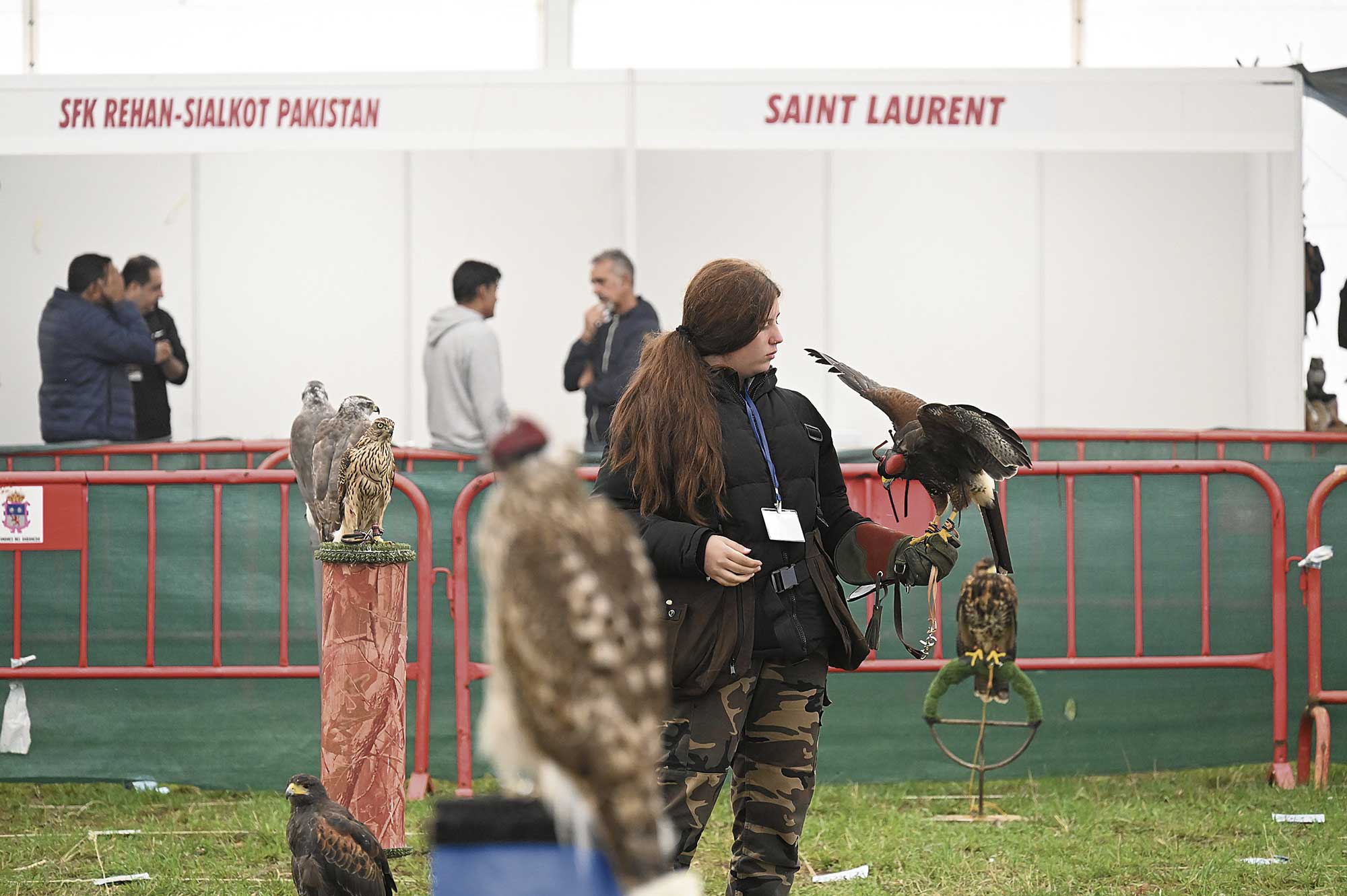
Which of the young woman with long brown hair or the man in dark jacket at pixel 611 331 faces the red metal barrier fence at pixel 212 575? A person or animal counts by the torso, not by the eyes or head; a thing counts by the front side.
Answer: the man in dark jacket

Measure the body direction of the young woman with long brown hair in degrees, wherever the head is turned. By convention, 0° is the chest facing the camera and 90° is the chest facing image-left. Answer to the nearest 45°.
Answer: approximately 315°

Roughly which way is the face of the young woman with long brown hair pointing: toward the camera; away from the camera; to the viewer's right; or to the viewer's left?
to the viewer's right

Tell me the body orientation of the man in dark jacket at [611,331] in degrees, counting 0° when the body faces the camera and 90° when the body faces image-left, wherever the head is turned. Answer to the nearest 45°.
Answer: approximately 45°

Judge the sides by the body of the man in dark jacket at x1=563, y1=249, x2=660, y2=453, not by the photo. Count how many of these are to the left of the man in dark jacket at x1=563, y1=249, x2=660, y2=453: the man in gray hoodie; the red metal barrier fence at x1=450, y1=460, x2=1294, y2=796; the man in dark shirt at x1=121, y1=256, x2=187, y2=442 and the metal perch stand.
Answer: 2

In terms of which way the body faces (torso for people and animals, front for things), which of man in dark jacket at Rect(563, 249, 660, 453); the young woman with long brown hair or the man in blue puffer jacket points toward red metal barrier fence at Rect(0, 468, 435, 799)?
the man in dark jacket

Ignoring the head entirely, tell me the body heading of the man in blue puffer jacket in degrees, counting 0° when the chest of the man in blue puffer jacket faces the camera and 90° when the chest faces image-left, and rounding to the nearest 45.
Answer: approximately 225°

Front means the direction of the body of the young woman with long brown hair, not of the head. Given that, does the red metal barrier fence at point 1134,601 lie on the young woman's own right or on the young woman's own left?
on the young woman's own left

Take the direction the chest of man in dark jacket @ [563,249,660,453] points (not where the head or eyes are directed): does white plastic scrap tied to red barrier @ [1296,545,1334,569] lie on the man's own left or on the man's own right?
on the man's own left
